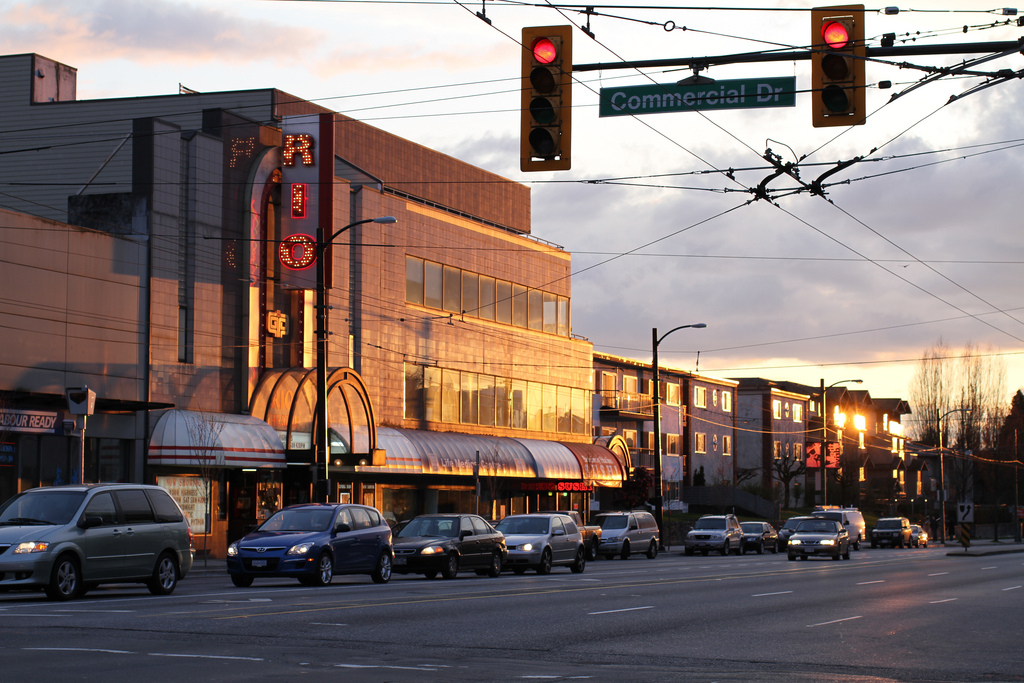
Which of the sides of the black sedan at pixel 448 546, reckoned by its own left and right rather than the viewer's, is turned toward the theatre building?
right

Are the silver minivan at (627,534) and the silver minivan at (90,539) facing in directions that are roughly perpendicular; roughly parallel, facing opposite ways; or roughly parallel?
roughly parallel

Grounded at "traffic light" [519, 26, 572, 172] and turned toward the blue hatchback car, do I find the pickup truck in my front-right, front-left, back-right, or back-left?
front-right

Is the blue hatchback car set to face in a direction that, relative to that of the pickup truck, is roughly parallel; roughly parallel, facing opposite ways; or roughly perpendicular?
roughly parallel

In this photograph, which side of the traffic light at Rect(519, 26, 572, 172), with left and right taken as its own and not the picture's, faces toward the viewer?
front

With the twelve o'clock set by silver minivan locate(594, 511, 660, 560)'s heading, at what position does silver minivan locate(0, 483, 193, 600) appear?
silver minivan locate(0, 483, 193, 600) is roughly at 11 o'clock from silver minivan locate(594, 511, 660, 560).

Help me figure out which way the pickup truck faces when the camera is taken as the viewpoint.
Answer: facing the viewer and to the left of the viewer

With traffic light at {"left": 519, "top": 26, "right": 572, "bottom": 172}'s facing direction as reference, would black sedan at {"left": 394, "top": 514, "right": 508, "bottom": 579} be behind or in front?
behind

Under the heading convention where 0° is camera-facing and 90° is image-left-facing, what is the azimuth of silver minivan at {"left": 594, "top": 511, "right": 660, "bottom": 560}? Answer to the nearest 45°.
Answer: approximately 45°

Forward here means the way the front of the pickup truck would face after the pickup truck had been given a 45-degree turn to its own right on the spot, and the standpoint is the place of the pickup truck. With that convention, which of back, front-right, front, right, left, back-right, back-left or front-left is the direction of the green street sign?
left

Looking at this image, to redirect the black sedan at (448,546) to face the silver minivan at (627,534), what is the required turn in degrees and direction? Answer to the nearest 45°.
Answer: approximately 135° to its right

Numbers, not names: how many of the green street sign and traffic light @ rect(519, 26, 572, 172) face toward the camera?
2

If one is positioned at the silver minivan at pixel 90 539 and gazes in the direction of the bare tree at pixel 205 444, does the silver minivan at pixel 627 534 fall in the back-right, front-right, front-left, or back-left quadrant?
front-right

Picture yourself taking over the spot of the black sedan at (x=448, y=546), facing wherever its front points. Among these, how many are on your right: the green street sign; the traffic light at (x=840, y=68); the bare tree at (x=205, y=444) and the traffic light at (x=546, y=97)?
1

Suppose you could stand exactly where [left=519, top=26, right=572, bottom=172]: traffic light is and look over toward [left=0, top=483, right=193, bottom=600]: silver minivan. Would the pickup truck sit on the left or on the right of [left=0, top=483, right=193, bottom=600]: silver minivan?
right

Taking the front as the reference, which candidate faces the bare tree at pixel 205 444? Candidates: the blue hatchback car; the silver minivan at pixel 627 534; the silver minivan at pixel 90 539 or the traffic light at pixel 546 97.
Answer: the silver minivan at pixel 627 534

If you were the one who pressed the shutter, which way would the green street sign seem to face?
facing the viewer
